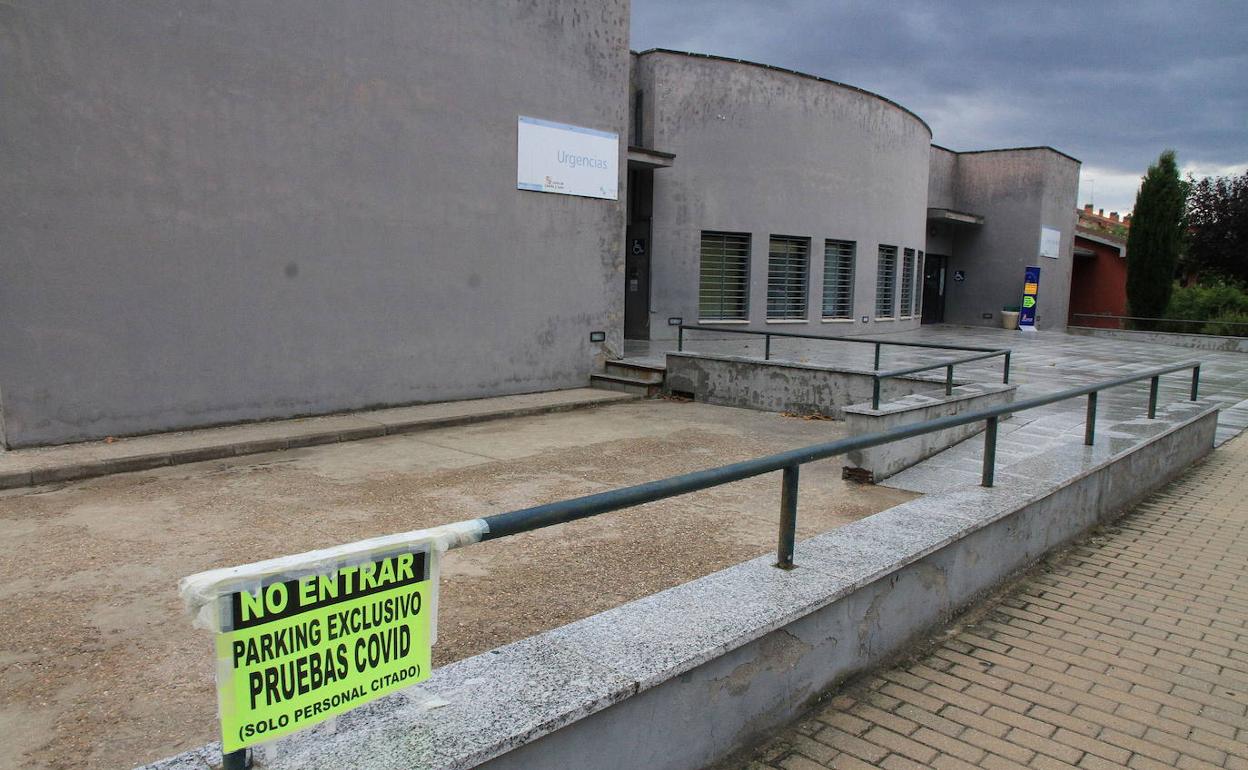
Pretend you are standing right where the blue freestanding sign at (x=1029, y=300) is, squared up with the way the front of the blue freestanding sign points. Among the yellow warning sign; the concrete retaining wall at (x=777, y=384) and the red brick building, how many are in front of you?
2

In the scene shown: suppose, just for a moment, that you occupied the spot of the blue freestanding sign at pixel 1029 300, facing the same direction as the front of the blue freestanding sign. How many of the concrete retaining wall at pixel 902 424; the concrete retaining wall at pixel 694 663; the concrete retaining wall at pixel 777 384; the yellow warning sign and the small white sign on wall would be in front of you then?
4

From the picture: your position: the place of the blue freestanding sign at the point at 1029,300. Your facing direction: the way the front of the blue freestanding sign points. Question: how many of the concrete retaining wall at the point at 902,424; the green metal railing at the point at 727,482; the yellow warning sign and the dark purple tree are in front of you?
3

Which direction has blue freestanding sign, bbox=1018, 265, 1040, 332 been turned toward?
toward the camera

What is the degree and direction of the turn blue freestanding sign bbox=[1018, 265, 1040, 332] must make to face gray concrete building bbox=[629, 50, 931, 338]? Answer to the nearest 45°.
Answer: approximately 45° to its right

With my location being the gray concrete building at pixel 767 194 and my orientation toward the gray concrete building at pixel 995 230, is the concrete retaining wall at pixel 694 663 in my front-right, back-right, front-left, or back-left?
back-right

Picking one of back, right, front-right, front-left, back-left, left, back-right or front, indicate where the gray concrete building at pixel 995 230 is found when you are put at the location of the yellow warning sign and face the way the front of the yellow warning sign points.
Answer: left

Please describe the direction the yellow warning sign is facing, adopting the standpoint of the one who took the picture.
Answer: facing the viewer and to the right of the viewer

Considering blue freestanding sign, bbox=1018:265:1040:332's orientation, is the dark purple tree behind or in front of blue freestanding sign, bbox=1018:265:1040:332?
behind

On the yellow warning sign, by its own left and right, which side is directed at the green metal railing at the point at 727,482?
left

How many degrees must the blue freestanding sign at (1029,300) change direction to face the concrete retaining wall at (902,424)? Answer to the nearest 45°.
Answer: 0° — it already faces it

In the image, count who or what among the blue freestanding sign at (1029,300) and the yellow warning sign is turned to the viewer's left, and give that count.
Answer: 0

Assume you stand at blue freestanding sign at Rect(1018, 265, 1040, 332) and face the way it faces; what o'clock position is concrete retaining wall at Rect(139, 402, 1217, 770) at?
The concrete retaining wall is roughly at 12 o'clock from the blue freestanding sign.

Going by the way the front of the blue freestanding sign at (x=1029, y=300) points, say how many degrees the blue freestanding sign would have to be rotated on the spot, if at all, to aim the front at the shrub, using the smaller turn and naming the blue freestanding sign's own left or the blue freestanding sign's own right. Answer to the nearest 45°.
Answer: approximately 135° to the blue freestanding sign's own left
